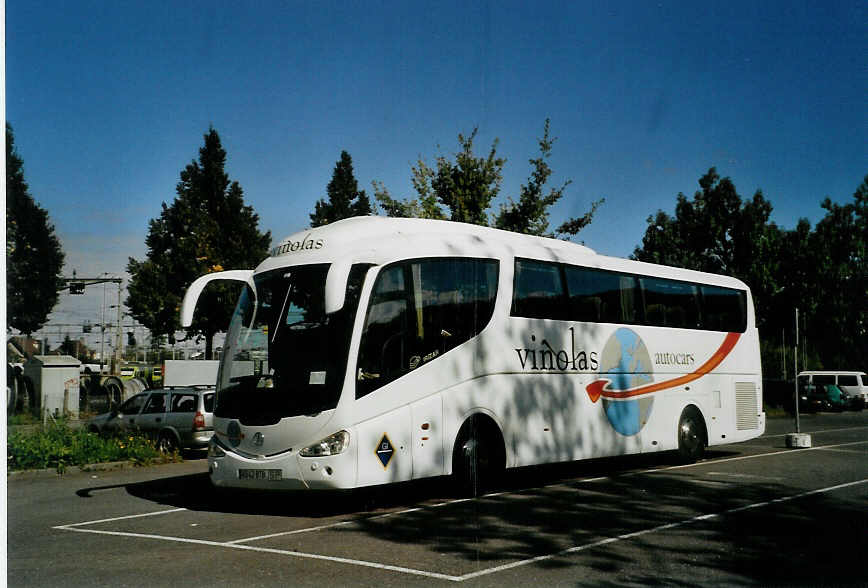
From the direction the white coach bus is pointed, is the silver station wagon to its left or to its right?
on its right

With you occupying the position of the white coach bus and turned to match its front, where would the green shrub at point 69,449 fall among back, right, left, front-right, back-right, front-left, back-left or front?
right

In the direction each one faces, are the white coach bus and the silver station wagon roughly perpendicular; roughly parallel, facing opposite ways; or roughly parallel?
roughly perpendicular

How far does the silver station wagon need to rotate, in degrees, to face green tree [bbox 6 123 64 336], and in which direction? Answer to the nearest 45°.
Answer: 0° — it already faces it

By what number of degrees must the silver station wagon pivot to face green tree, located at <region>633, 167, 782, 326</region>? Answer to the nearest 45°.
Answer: approximately 135° to its right

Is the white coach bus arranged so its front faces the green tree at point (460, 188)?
no

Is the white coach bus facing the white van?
no

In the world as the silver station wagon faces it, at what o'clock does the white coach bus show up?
The white coach bus is roughly at 7 o'clock from the silver station wagon.

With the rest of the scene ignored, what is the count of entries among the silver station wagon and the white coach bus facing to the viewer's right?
0

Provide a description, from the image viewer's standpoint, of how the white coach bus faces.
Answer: facing the viewer and to the left of the viewer

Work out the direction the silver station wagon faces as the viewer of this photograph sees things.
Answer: facing away from the viewer and to the left of the viewer

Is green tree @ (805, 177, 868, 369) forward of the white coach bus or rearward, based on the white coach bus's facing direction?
rearward
